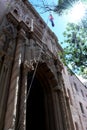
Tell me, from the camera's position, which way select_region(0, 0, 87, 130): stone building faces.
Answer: facing the viewer and to the right of the viewer
